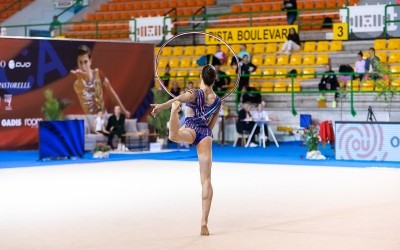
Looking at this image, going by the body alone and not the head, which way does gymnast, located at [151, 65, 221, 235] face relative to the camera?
away from the camera

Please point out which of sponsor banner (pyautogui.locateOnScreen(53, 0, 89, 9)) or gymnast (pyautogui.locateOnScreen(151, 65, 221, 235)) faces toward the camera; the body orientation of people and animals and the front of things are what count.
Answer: the sponsor banner

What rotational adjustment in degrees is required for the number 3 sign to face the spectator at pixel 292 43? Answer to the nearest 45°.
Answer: approximately 90° to its right

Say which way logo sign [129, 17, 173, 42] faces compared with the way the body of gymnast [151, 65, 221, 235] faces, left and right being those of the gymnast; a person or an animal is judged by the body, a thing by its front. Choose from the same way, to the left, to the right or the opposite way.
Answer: the opposite way

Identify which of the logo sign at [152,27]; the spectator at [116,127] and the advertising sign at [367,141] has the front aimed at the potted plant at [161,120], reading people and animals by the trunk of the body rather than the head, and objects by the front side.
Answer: the logo sign

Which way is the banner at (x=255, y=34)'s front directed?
toward the camera

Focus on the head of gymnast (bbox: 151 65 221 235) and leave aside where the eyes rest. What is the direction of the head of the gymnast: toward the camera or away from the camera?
away from the camera

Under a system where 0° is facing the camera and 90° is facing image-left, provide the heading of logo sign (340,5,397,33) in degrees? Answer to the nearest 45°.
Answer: approximately 0°

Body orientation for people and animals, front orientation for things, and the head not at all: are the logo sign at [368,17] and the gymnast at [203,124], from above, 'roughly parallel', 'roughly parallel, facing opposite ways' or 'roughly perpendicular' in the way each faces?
roughly parallel, facing opposite ways

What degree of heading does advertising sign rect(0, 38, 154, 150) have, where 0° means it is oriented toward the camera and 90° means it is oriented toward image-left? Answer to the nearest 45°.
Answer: approximately 0°

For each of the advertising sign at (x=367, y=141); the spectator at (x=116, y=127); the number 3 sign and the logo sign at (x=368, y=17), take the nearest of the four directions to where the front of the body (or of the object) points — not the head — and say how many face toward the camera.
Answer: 4

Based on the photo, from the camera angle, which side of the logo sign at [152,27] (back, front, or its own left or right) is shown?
front

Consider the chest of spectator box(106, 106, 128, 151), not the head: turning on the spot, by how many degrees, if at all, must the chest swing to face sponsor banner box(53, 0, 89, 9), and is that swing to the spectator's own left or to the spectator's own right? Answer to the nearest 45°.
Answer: approximately 180°

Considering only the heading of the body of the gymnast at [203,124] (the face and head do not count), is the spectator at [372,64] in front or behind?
in front

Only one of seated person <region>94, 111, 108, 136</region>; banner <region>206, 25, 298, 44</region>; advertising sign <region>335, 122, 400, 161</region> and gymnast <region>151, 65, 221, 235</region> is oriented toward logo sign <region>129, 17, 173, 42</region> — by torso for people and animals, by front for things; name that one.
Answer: the gymnast
